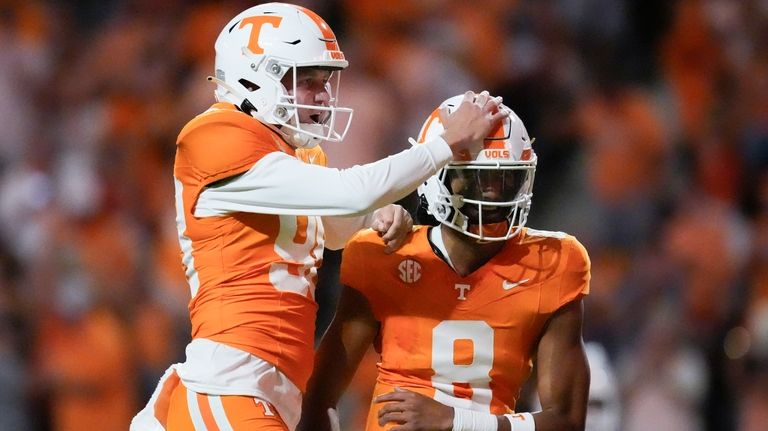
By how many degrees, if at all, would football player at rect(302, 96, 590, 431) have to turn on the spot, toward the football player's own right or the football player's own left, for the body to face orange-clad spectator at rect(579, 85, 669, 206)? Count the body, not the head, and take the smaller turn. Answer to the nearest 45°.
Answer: approximately 180°

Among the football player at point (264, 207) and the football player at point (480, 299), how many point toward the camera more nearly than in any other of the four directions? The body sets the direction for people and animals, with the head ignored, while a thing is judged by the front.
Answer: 1

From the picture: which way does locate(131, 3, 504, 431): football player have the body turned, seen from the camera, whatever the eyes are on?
to the viewer's right

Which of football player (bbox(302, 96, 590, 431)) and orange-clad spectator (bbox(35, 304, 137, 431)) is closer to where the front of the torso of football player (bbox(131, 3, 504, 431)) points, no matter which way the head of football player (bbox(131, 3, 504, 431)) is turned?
the football player

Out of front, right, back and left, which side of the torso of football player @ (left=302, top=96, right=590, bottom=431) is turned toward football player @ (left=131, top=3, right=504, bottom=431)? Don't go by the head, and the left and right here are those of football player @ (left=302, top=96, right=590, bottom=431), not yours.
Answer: right

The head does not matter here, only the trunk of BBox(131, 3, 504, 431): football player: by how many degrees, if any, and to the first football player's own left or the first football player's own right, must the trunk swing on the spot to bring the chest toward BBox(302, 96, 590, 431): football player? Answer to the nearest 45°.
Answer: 0° — they already face them

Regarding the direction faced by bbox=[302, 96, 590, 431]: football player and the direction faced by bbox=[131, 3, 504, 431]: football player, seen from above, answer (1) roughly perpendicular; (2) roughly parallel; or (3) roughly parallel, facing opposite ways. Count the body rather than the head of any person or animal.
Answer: roughly perpendicular
